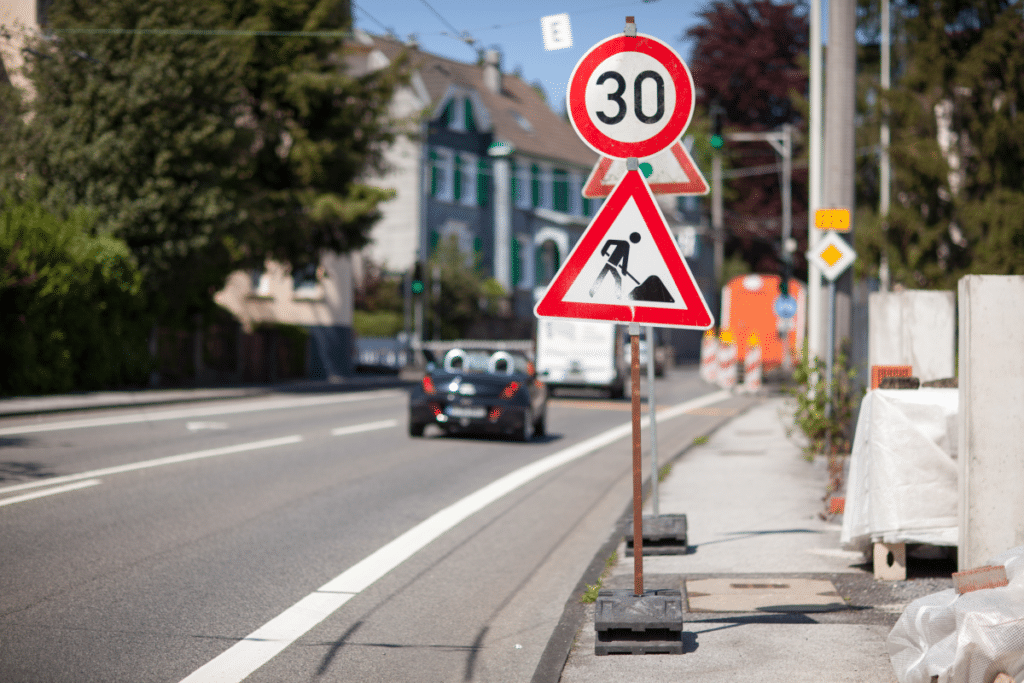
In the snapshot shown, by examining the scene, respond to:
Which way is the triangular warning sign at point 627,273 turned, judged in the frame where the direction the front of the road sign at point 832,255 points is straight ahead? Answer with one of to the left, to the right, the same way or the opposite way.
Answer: the same way

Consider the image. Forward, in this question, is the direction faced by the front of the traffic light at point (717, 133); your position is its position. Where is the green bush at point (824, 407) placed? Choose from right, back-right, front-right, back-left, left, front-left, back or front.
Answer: front

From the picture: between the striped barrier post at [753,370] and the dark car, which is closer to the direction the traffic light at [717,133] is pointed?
the dark car

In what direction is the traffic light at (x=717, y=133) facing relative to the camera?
toward the camera

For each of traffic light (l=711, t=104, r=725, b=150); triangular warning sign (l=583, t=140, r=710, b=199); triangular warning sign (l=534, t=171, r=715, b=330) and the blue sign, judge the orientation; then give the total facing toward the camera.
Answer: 4

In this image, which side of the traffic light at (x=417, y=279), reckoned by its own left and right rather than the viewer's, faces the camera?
front

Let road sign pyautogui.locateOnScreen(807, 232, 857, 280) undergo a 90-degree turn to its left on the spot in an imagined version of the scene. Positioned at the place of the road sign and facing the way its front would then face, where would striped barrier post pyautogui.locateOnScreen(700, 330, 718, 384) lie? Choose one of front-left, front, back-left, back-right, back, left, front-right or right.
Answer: left

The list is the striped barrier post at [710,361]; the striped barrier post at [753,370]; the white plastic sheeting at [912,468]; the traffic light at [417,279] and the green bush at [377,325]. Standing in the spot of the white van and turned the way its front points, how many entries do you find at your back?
1

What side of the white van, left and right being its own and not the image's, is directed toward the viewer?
back

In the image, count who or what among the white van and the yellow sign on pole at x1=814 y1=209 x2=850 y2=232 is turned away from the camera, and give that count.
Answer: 1

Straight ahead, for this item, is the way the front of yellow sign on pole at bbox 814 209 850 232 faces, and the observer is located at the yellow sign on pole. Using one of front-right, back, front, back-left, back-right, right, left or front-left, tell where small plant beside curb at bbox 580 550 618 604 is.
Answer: front

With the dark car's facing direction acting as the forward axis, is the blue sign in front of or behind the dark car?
in front

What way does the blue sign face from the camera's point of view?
toward the camera

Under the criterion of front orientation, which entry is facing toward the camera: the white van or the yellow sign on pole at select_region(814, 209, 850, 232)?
the yellow sign on pole

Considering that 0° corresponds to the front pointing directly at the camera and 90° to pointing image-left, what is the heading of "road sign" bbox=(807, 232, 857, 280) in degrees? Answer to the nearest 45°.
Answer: approximately 0°

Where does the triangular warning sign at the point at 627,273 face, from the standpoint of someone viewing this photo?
facing the viewer

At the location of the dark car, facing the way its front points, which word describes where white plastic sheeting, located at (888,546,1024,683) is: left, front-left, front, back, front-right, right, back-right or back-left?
back
